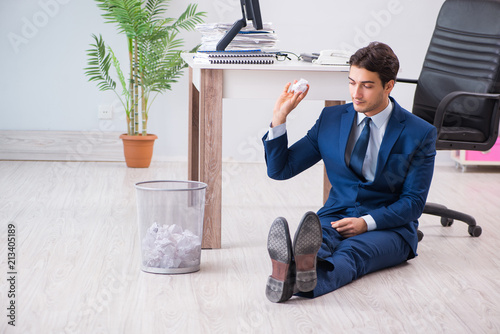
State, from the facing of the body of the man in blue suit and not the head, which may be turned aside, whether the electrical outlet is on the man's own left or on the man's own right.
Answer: on the man's own right

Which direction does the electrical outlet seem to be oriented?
toward the camera

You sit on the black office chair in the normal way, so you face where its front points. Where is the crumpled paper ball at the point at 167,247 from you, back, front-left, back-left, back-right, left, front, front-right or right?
front

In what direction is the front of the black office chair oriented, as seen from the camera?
facing the viewer and to the left of the viewer

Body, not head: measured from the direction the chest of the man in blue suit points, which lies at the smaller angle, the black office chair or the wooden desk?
the wooden desk

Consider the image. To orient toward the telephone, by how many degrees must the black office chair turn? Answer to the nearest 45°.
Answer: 0° — it already faces it

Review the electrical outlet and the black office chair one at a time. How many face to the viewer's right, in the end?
0

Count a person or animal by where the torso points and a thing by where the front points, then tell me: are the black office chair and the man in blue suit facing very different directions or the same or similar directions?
same or similar directions

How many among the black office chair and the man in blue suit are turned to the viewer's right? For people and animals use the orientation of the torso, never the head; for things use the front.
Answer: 0

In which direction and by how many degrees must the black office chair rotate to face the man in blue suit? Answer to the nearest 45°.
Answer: approximately 45° to its left

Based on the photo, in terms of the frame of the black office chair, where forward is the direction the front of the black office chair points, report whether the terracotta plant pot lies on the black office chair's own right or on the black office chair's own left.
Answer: on the black office chair's own right

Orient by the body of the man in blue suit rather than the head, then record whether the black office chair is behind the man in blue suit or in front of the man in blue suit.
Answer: behind

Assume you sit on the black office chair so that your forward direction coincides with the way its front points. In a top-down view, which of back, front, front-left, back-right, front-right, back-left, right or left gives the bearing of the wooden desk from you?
front

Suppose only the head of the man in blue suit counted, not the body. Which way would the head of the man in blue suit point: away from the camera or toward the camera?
toward the camera
